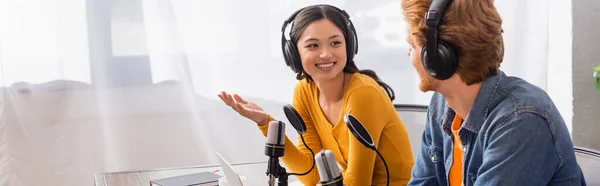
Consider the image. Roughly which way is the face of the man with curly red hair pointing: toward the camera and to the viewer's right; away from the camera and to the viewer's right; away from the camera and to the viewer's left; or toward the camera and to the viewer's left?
away from the camera and to the viewer's left

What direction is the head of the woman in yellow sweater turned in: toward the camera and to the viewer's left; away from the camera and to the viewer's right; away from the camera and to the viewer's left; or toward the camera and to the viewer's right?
toward the camera and to the viewer's right

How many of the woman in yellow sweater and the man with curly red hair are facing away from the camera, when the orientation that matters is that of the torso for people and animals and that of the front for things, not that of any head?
0

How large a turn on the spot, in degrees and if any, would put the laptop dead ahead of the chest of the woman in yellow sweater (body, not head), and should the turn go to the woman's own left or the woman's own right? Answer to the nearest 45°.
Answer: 0° — they already face it

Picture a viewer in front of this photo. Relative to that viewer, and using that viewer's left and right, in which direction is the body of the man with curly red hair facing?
facing the viewer and to the left of the viewer
